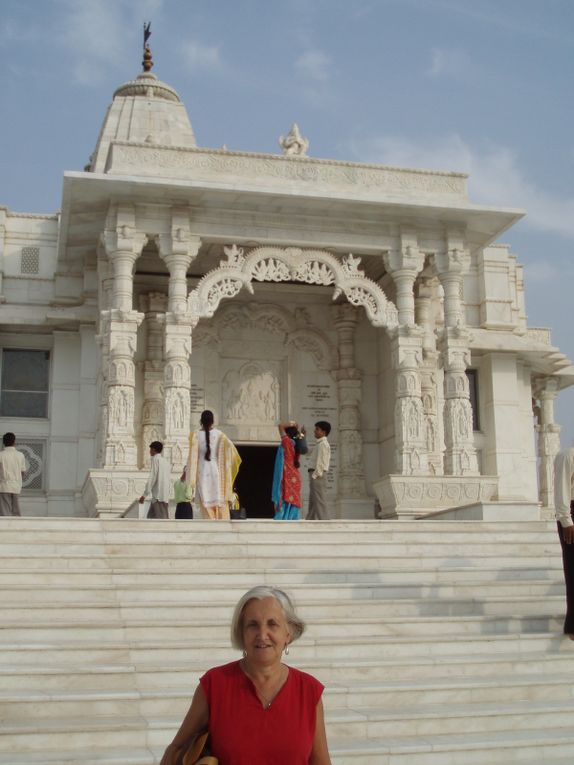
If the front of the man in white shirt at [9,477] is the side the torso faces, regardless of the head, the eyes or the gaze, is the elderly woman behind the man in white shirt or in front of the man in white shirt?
behind

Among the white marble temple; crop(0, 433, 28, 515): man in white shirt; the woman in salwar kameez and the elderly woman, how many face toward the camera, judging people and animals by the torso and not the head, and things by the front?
2

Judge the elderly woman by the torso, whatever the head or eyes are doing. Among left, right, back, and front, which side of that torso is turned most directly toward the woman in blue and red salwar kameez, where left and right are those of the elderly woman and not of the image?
back

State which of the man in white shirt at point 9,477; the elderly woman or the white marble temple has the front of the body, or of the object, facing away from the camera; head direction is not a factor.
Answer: the man in white shirt

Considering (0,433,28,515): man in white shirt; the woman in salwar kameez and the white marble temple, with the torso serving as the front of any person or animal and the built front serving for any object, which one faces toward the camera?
the white marble temple

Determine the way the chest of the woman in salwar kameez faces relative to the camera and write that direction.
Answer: away from the camera

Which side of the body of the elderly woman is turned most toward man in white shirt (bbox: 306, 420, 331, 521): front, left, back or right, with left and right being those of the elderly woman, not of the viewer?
back

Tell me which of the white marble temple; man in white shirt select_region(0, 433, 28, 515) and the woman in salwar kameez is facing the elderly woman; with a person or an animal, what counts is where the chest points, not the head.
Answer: the white marble temple

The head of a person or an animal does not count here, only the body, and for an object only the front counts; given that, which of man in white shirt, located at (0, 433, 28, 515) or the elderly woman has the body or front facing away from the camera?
the man in white shirt

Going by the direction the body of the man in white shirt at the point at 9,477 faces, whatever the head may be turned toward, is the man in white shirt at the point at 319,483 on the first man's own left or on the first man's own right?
on the first man's own right

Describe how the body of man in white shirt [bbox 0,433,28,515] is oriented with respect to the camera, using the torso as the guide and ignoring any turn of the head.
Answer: away from the camera

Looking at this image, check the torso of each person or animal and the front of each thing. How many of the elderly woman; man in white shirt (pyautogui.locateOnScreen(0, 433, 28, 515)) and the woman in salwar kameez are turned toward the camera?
1

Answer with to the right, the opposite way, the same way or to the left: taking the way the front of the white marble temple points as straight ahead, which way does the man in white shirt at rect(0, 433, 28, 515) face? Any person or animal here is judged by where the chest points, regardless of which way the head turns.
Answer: the opposite way

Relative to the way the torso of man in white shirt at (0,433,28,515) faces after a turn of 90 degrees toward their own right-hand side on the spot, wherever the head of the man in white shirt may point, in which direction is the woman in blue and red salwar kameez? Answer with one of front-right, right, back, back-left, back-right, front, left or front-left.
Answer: front

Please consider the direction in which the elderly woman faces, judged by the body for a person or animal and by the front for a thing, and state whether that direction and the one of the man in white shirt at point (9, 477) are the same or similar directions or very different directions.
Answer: very different directions
